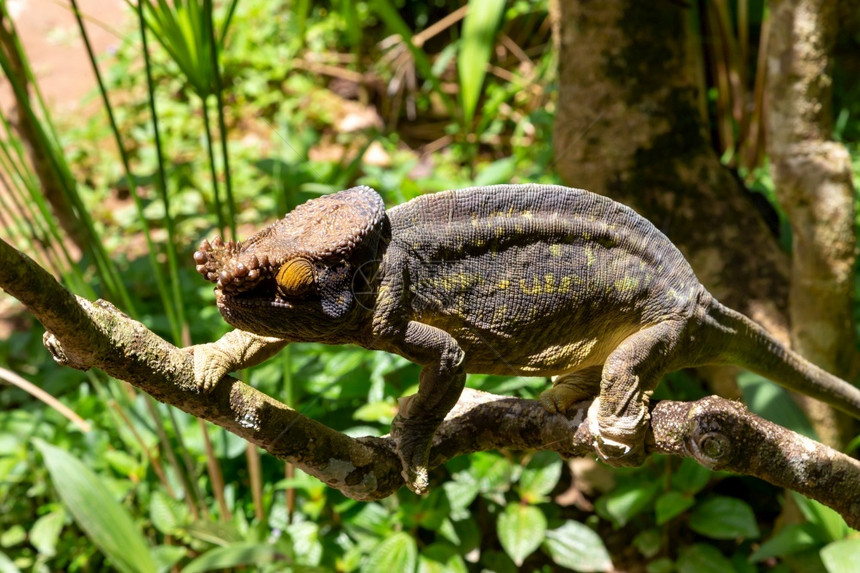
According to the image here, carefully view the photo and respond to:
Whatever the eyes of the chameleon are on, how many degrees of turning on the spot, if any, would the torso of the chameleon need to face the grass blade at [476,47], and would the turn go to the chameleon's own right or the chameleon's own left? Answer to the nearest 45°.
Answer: approximately 90° to the chameleon's own right

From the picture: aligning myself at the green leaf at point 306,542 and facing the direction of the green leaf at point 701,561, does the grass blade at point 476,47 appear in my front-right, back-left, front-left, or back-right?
front-left

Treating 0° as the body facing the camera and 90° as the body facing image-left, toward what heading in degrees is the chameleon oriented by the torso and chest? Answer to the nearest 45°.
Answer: approximately 90°

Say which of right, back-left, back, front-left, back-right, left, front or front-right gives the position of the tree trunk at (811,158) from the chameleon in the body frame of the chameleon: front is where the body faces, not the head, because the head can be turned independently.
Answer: back-right

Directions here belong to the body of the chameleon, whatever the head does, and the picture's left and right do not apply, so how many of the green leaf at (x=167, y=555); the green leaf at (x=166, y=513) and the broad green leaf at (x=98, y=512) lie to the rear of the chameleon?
0

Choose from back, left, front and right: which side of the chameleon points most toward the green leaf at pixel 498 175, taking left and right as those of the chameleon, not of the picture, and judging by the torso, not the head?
right
